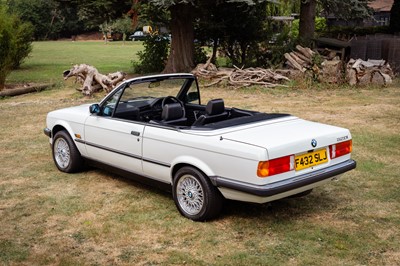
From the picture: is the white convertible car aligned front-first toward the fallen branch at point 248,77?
no

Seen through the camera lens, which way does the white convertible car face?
facing away from the viewer and to the left of the viewer

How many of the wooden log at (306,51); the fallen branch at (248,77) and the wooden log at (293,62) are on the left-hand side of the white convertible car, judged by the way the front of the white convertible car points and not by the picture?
0

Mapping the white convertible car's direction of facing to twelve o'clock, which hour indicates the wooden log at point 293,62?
The wooden log is roughly at 2 o'clock from the white convertible car.

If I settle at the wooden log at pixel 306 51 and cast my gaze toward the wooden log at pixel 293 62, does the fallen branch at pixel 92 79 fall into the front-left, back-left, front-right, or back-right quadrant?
front-right

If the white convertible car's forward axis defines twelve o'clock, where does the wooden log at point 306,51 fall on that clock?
The wooden log is roughly at 2 o'clock from the white convertible car.

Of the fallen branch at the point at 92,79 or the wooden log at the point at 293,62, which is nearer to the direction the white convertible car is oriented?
the fallen branch

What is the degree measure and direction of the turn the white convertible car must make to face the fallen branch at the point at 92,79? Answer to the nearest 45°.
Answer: approximately 45° to its right

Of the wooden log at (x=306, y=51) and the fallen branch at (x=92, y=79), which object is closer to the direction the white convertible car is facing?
the fallen branch

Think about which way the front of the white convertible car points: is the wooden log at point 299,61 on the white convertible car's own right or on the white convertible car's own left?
on the white convertible car's own right

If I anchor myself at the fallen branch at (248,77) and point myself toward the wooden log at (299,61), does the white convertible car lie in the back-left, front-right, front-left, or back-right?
back-right
